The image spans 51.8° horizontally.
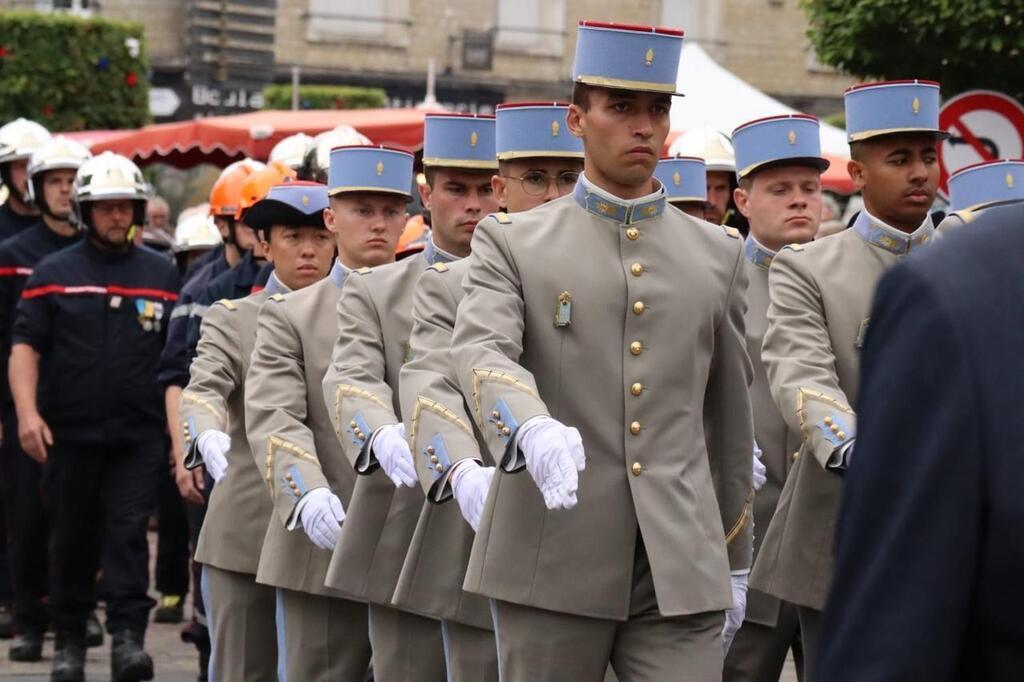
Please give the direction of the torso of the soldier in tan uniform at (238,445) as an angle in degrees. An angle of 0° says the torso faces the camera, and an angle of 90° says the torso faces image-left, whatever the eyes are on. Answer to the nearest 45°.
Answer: approximately 315°

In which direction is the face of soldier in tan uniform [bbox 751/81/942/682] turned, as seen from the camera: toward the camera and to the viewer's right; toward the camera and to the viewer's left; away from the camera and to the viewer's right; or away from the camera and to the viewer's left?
toward the camera and to the viewer's right

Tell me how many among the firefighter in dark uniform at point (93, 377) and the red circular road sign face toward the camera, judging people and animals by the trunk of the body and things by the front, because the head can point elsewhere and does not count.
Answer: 2

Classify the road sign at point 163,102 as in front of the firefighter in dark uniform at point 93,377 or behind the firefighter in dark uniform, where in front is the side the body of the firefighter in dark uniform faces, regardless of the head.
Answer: behind

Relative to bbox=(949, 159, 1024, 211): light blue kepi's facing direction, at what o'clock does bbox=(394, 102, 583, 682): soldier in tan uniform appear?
The soldier in tan uniform is roughly at 3 o'clock from the light blue kepi.

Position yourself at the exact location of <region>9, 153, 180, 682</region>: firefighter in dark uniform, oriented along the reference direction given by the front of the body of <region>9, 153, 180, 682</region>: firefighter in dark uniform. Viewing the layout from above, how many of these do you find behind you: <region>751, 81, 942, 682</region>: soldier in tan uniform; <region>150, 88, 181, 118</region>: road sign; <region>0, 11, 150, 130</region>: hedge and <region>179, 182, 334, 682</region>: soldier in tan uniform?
2

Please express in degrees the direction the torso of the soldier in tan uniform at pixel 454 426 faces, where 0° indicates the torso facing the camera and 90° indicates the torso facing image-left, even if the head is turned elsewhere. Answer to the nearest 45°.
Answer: approximately 315°

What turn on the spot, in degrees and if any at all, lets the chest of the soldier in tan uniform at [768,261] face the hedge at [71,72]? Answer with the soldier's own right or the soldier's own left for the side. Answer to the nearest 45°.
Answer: approximately 180°
